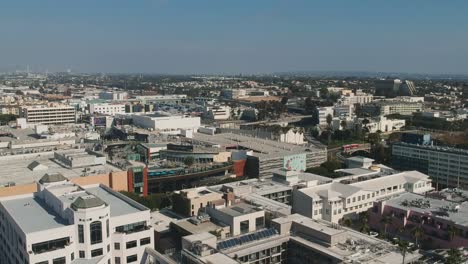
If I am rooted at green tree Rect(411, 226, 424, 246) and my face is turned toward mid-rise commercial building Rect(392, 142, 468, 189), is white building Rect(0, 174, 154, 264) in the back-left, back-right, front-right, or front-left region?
back-left

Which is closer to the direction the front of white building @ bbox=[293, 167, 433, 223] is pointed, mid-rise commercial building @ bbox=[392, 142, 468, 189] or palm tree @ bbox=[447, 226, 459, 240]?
the palm tree

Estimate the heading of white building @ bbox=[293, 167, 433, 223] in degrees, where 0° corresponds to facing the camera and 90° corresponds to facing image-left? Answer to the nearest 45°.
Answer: approximately 315°

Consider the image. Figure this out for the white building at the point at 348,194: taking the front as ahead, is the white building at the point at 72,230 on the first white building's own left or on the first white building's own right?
on the first white building's own right

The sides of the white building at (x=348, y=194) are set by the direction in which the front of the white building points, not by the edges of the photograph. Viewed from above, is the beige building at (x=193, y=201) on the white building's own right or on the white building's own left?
on the white building's own right

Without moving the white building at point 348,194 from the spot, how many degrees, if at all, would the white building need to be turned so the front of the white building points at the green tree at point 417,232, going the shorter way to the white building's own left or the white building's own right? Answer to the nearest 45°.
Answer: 0° — it already faces it

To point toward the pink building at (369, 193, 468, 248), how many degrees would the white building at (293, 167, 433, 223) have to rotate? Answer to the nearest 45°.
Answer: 0° — it already faces it

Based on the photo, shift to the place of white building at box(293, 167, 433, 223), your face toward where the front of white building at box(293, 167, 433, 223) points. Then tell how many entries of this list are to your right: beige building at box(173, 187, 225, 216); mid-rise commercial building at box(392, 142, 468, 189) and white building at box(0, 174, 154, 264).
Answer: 2

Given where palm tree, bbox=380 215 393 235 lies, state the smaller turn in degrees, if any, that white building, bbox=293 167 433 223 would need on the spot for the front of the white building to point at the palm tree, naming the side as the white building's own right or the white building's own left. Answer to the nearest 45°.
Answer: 0° — it already faces it

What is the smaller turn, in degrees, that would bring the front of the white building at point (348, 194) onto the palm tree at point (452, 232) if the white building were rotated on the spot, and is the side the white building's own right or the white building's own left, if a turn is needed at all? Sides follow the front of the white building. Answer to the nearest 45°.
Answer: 0° — it already faces it
